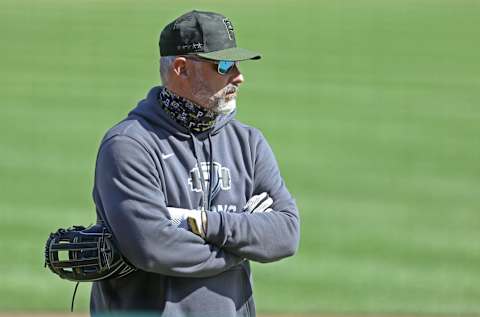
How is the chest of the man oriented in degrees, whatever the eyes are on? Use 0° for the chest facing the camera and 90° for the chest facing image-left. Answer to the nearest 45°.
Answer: approximately 315°

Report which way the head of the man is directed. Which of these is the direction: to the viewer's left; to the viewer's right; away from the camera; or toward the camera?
to the viewer's right
